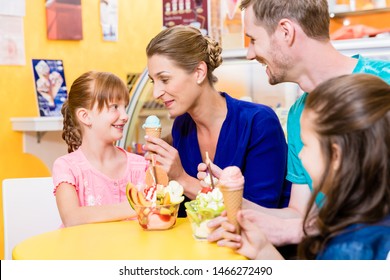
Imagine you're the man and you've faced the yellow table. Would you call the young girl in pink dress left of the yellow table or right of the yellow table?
right

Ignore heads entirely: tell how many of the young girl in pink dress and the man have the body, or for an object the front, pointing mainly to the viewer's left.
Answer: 1

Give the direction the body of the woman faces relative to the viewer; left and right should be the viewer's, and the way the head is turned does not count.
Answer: facing the viewer and to the left of the viewer

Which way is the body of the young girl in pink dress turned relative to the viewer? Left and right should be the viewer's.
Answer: facing the viewer and to the right of the viewer

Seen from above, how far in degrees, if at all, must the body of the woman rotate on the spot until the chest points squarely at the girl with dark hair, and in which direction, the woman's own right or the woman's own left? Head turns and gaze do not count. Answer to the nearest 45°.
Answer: approximately 45° to the woman's own left

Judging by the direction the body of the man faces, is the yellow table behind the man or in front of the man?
in front

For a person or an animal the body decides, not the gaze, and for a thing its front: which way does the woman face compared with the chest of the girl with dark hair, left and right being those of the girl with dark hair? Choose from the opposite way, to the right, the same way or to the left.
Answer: to the left

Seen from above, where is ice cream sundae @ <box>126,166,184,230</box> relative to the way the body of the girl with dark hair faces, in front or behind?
in front

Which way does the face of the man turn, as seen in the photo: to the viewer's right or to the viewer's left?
to the viewer's left

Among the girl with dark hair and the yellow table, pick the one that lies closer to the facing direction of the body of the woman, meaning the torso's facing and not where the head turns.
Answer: the yellow table

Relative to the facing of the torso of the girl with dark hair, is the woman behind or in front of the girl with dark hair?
in front

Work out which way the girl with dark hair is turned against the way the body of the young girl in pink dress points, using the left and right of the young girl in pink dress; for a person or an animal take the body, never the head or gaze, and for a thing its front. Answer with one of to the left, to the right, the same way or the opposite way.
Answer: the opposite way

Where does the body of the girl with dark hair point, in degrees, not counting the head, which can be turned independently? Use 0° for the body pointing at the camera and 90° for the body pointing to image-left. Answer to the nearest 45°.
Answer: approximately 135°

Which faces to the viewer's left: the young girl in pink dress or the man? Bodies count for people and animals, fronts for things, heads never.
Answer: the man

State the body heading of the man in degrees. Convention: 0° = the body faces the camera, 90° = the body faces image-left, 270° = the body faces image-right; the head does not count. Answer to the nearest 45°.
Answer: approximately 90°
